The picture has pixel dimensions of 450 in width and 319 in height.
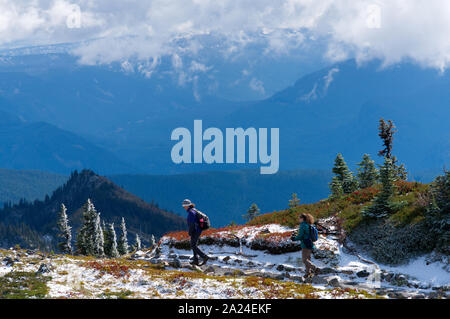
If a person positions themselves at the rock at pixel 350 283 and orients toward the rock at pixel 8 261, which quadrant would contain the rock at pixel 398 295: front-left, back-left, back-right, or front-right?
back-left

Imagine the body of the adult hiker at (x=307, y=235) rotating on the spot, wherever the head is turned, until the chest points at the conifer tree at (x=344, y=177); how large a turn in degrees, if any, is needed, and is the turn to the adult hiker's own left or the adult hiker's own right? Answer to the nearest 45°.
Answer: approximately 90° to the adult hiker's own right

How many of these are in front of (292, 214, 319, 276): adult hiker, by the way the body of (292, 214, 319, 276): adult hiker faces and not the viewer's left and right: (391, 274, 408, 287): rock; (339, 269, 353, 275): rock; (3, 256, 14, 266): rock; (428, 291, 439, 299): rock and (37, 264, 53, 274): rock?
2

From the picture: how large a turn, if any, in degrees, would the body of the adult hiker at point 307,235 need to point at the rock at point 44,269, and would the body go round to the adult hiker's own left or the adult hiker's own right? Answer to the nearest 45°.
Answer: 0° — they already face it

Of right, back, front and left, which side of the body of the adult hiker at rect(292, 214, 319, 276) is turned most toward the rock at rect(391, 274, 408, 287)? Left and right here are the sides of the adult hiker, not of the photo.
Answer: back

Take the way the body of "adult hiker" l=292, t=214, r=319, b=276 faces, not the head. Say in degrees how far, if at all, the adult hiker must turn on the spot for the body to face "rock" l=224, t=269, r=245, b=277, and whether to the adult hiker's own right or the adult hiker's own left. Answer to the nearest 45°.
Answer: approximately 45° to the adult hiker's own right

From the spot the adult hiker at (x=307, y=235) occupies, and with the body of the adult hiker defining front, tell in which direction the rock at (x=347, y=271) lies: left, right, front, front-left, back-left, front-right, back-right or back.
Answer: back-right

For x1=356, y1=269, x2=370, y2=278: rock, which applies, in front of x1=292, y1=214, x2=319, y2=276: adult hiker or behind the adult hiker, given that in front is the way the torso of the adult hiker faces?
behind

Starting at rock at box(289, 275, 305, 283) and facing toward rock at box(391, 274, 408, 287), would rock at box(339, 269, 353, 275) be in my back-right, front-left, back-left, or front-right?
front-left

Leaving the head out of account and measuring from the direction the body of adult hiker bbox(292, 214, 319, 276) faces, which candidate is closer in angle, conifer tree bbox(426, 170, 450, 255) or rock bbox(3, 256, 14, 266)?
the rock

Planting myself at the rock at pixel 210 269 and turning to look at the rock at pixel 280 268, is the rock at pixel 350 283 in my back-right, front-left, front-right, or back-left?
front-right

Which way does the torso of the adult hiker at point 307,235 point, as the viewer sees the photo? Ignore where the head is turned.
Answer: to the viewer's left

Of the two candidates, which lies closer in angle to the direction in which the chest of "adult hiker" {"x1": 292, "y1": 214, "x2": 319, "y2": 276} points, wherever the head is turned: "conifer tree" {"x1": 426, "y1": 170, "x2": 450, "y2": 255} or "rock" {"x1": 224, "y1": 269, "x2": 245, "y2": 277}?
the rock

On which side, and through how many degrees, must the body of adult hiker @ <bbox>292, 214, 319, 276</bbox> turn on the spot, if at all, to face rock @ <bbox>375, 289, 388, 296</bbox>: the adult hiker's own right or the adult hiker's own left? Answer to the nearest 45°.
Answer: approximately 135° to the adult hiker's own left

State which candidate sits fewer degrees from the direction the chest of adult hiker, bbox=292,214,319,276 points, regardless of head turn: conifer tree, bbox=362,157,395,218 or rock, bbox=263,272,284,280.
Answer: the rock
